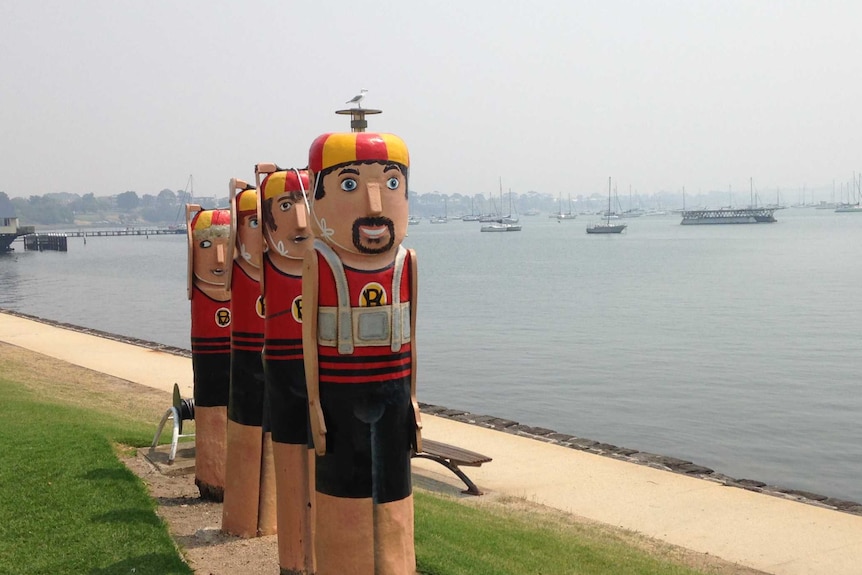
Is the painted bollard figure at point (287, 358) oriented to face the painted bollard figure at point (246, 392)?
no

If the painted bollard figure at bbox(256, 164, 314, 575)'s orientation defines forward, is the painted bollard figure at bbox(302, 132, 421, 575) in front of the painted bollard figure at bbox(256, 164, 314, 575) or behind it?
in front

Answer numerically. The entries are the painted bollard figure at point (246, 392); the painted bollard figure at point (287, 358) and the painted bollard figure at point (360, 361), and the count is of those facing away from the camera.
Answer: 0

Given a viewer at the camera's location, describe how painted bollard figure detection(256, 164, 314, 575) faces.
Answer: facing the viewer and to the right of the viewer

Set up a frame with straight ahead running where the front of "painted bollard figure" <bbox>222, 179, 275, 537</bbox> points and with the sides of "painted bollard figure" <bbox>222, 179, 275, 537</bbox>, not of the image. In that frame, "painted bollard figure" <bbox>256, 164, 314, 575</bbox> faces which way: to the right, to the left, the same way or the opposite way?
the same way

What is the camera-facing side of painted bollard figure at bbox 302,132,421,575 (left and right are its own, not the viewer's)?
front

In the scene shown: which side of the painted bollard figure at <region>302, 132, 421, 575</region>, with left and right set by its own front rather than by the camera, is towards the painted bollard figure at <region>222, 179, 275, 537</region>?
back

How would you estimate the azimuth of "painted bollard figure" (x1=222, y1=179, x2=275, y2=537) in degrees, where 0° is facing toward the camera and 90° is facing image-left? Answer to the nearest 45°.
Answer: approximately 315°

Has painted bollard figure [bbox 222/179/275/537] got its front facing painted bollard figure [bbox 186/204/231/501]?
no
